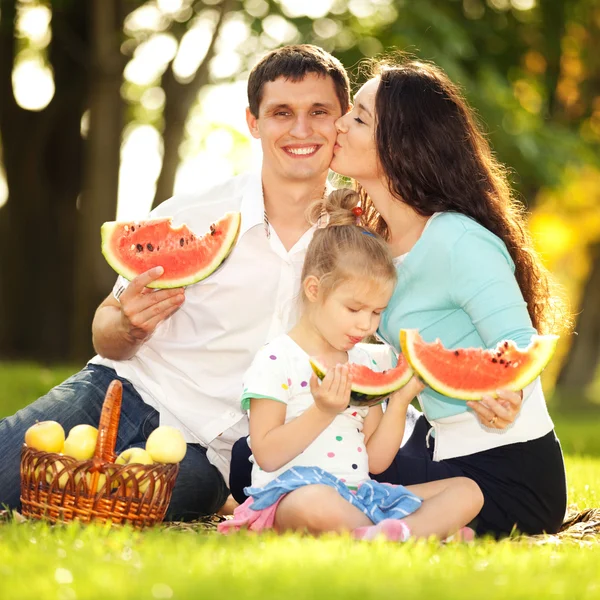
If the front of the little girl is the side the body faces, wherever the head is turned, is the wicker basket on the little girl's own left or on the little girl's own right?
on the little girl's own right

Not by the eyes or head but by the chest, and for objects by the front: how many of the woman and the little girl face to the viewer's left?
1

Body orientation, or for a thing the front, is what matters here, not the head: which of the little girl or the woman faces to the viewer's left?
the woman

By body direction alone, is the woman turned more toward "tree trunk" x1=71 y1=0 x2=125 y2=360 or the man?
the man

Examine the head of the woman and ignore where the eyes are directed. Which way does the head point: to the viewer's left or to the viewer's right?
to the viewer's left

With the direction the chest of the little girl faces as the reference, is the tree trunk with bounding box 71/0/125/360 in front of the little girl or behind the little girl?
behind

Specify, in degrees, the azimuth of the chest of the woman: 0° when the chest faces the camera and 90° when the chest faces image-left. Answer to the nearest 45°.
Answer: approximately 90°

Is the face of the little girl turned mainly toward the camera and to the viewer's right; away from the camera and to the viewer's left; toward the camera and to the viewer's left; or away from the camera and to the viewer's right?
toward the camera and to the viewer's right

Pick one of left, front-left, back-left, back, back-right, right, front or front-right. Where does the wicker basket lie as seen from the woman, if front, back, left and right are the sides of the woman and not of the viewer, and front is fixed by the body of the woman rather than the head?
front-left

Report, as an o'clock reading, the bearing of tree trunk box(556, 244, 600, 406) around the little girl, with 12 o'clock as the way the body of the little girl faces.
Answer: The tree trunk is roughly at 8 o'clock from the little girl.

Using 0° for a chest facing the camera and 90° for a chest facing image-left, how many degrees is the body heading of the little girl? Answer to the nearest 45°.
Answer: approximately 315°

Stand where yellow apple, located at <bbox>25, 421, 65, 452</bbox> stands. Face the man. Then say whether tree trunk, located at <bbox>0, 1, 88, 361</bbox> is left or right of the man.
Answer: left
